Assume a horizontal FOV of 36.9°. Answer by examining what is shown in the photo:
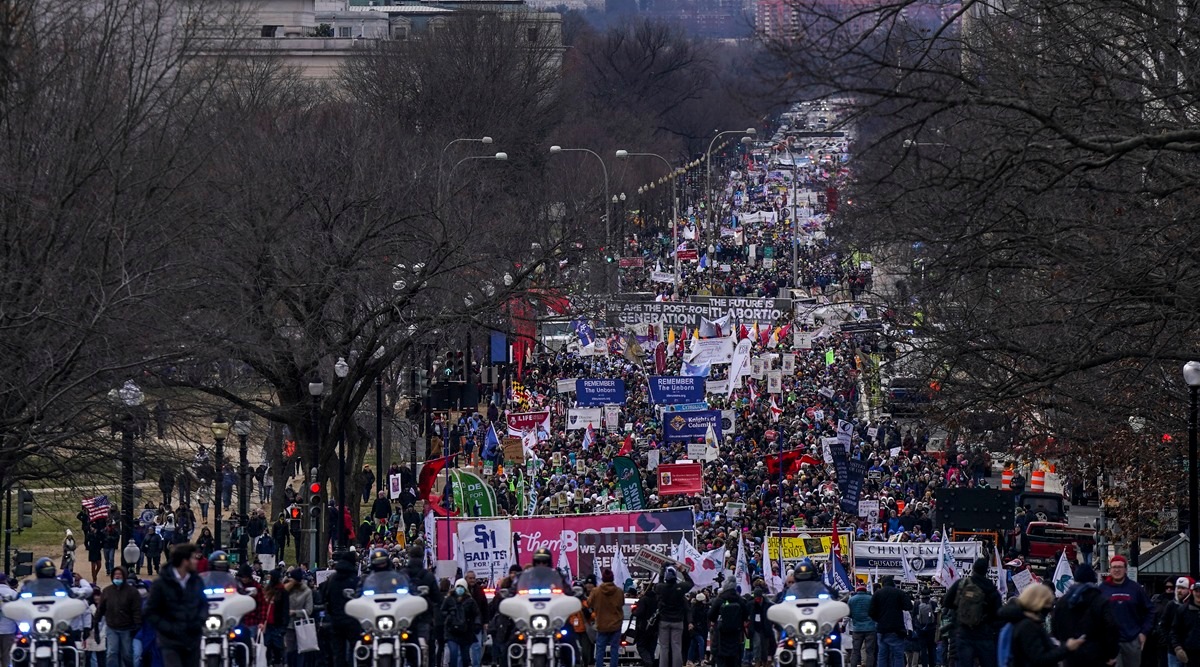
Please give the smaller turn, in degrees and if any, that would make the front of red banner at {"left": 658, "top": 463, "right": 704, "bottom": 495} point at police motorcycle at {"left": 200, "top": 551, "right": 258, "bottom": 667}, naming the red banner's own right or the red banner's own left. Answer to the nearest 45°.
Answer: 0° — it already faces it

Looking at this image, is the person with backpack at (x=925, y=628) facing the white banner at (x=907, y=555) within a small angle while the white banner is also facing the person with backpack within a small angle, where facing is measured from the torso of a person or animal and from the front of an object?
yes

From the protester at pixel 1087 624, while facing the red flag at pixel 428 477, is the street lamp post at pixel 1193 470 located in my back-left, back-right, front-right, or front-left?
front-right

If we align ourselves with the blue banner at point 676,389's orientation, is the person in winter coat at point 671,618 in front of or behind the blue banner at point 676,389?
in front

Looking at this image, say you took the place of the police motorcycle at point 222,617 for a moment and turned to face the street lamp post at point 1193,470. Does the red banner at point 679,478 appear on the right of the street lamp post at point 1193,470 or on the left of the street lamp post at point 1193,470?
left

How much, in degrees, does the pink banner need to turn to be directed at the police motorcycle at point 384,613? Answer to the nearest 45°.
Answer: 0° — it already faces it

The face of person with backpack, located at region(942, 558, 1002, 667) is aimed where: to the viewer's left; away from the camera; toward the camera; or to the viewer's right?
away from the camera

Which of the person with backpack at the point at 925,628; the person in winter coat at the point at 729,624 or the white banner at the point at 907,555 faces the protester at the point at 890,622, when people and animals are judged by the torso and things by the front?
the white banner

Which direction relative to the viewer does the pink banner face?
toward the camera

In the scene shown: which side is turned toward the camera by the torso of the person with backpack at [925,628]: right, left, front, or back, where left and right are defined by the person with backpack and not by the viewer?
back

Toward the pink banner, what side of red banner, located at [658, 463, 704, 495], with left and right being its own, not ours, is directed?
front

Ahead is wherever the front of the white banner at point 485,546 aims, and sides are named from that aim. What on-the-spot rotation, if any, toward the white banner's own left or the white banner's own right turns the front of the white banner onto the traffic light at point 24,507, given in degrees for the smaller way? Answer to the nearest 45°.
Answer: approximately 135° to the white banner's own right
